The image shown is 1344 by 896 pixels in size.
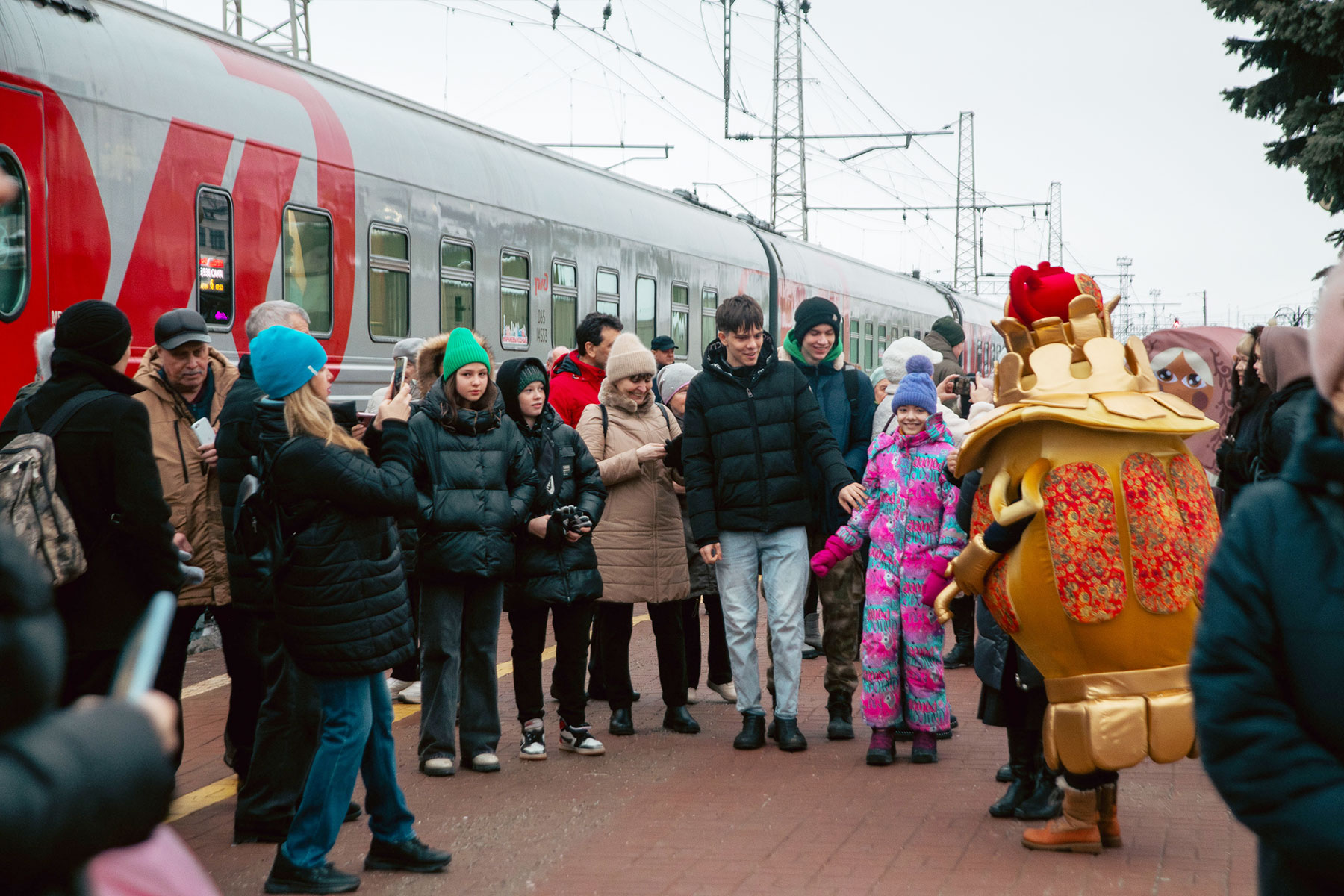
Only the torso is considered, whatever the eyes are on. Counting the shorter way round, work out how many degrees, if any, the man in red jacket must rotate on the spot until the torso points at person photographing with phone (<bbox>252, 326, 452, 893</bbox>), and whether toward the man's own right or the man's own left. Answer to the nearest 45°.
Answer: approximately 90° to the man's own right

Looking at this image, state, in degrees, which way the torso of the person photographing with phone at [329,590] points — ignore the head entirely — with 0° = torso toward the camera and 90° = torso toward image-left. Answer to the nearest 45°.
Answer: approximately 270°

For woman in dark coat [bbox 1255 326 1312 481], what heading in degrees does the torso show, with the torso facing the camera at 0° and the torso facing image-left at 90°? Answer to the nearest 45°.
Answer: approximately 90°

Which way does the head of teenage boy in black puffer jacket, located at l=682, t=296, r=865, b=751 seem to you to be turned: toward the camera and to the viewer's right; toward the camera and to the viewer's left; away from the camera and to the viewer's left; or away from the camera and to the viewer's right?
toward the camera and to the viewer's right

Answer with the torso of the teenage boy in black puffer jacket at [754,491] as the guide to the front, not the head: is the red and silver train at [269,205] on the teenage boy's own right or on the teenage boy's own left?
on the teenage boy's own right

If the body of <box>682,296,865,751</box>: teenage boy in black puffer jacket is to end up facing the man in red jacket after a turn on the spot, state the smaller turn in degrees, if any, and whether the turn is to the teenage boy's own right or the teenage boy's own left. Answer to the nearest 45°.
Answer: approximately 135° to the teenage boy's own right
